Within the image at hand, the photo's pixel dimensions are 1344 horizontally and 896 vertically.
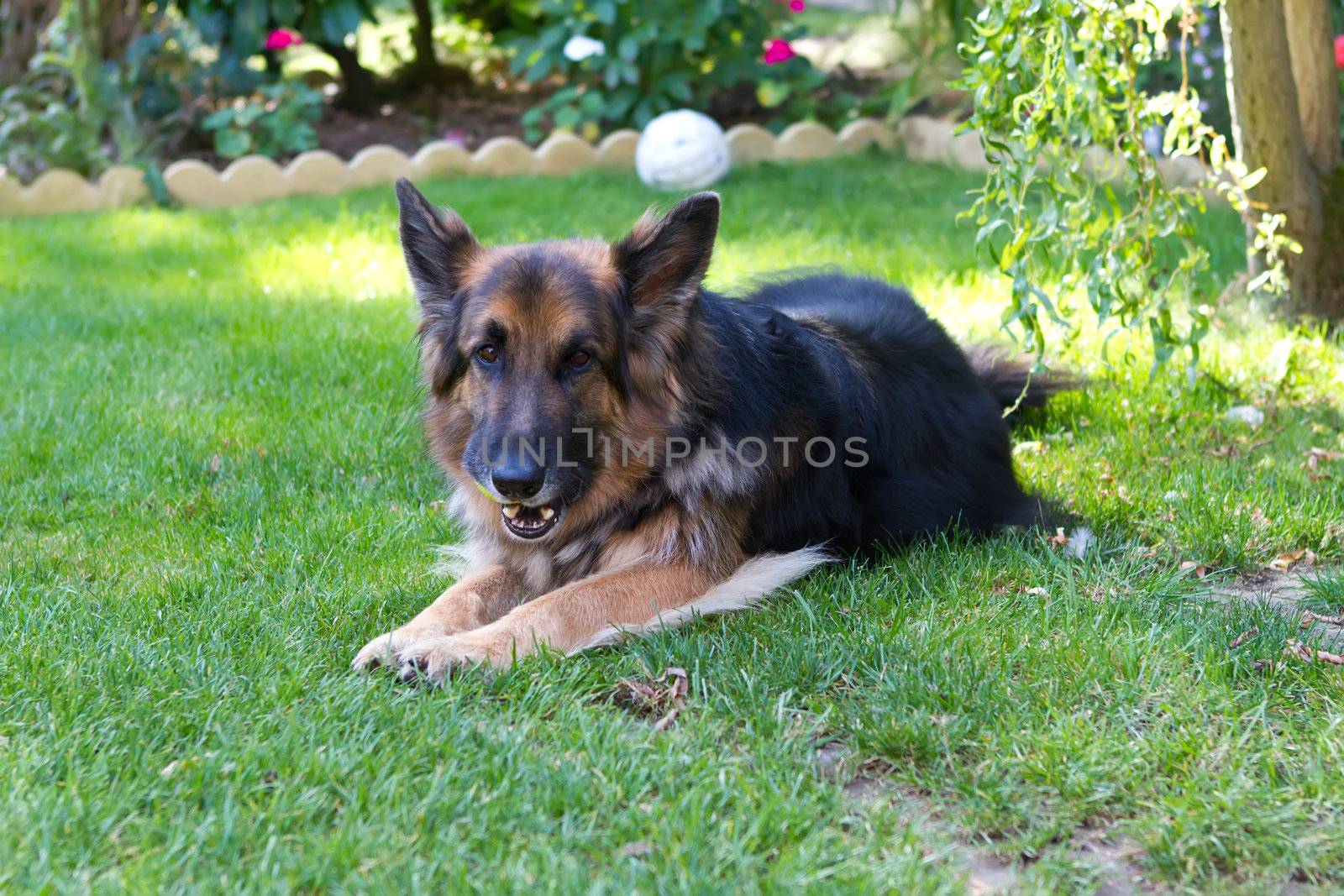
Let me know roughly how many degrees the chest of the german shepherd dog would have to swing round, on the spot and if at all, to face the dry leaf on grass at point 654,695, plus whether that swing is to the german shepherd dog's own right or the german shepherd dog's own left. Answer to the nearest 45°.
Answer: approximately 45° to the german shepherd dog's own left

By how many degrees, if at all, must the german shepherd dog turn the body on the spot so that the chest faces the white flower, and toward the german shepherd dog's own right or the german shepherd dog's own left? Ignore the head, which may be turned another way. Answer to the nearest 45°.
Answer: approximately 135° to the german shepherd dog's own right

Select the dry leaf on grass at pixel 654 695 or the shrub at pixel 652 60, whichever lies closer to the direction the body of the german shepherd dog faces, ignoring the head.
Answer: the dry leaf on grass

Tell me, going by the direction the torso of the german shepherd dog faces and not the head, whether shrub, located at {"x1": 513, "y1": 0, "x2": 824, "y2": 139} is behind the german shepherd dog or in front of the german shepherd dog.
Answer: behind

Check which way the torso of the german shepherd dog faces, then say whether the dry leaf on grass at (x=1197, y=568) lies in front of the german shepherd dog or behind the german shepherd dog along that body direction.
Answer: behind

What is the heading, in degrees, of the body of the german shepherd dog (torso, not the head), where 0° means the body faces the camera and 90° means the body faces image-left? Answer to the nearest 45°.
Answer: approximately 45°

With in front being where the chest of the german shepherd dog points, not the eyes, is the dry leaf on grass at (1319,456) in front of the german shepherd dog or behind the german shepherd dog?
behind

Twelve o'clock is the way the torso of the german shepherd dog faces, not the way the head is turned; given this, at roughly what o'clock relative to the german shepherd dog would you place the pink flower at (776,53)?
The pink flower is roughly at 5 o'clock from the german shepherd dog.

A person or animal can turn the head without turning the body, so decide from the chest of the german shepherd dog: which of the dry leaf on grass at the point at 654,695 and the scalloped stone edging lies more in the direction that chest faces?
the dry leaf on grass

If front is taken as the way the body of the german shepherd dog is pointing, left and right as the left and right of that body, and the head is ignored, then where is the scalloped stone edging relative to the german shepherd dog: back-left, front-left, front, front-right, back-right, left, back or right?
back-right

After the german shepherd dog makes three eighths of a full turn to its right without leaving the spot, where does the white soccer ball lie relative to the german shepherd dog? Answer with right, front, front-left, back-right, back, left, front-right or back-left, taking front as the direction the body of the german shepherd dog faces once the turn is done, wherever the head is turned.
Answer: front

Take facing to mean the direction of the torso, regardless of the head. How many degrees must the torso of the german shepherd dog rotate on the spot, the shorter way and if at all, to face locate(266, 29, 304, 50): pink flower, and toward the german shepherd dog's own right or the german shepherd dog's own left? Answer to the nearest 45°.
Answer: approximately 135° to the german shepherd dog's own right
